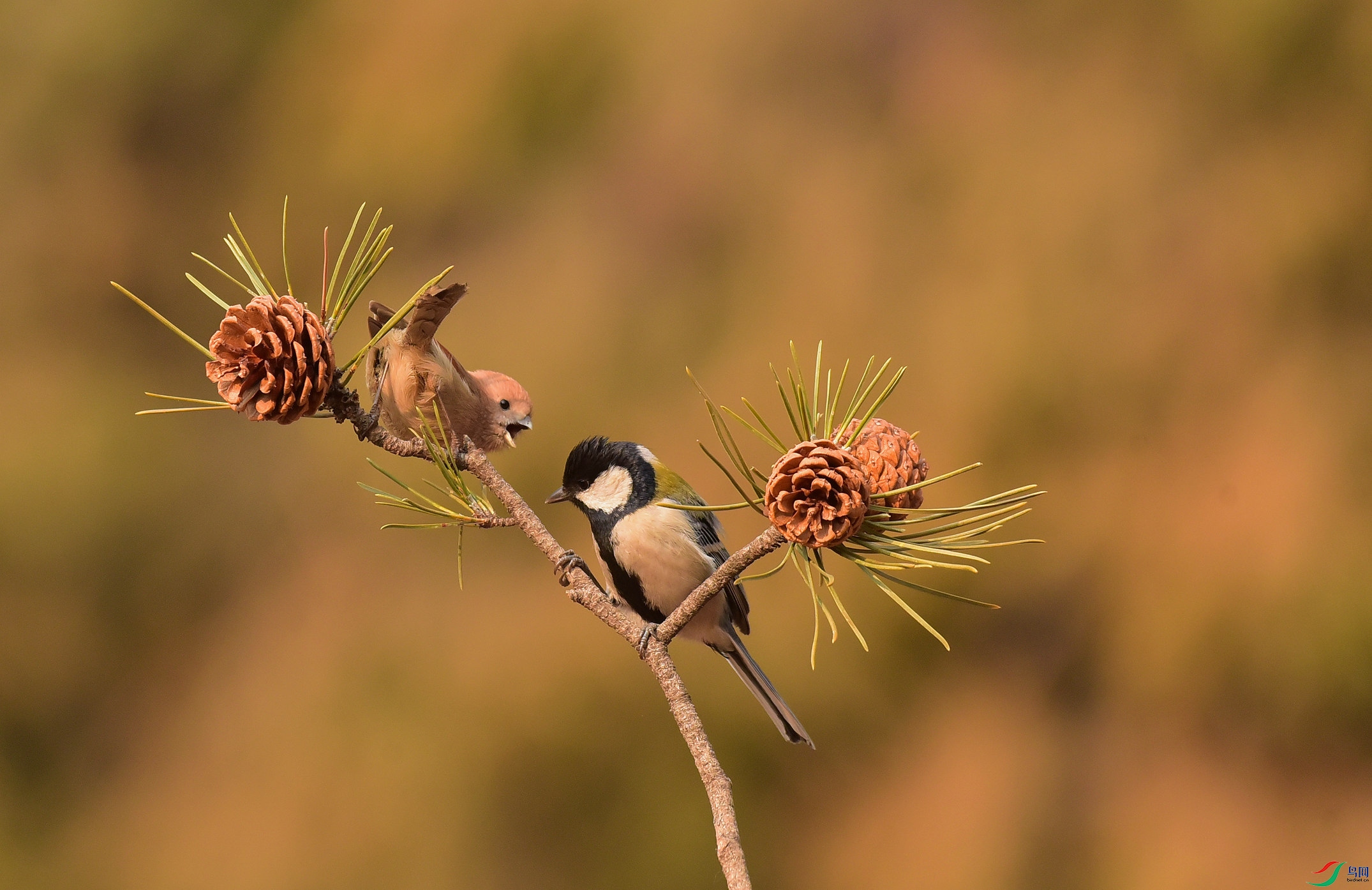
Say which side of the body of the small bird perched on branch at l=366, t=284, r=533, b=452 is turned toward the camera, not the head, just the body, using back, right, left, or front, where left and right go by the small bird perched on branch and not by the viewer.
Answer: right
